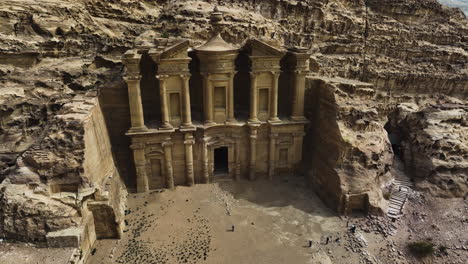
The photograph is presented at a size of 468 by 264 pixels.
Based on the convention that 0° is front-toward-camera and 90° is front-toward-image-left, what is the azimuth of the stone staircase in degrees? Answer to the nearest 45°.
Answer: approximately 0°

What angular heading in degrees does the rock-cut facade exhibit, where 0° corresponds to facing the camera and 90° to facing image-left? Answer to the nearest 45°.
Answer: approximately 0°

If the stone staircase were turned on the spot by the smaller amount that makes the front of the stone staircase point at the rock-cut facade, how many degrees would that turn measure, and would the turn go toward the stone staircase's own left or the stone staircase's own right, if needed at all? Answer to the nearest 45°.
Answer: approximately 90° to the stone staircase's own right

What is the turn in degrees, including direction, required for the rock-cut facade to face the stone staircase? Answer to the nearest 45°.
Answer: approximately 90° to its left

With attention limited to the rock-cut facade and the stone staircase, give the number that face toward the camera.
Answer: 2
